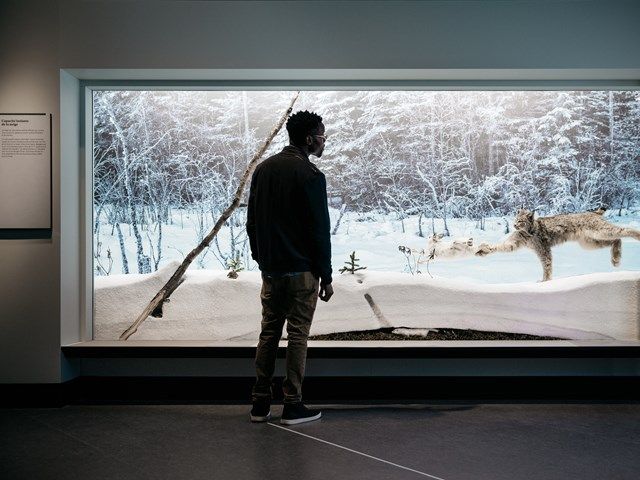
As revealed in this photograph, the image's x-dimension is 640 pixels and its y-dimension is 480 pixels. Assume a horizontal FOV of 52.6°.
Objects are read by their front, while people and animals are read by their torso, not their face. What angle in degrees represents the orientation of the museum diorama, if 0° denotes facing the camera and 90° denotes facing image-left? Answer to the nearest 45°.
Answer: approximately 0°

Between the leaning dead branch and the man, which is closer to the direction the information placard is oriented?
the man

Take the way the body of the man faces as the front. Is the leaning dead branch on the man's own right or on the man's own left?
on the man's own left

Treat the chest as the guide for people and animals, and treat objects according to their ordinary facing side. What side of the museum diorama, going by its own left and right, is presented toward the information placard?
right

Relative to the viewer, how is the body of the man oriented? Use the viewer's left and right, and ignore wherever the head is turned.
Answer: facing away from the viewer and to the right of the viewer

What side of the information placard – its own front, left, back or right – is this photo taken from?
front

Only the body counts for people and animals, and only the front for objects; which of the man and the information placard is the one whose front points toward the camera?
the information placard

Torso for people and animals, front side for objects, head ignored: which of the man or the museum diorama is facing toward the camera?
the museum diorama

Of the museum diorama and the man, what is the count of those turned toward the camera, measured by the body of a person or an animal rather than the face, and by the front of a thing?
1

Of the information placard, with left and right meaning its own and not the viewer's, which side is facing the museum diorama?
left

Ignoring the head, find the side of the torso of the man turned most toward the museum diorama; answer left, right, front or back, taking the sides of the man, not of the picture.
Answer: front

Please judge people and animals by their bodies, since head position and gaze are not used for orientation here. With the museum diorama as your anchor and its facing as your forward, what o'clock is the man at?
The man is roughly at 1 o'clock from the museum diorama.

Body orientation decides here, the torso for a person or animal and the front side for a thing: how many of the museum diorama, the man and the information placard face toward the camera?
2

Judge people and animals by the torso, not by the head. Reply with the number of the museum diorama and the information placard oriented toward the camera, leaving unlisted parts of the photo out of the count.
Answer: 2
